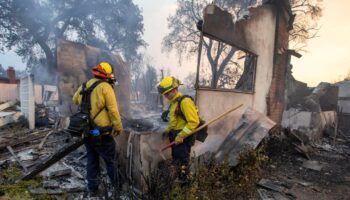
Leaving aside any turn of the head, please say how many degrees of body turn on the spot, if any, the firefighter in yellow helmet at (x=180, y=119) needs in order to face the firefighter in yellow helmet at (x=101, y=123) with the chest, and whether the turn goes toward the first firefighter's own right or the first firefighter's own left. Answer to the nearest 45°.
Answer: approximately 45° to the first firefighter's own right

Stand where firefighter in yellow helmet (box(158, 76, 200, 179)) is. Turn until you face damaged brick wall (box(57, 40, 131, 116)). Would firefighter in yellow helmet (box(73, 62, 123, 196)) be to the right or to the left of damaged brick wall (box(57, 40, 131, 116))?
left

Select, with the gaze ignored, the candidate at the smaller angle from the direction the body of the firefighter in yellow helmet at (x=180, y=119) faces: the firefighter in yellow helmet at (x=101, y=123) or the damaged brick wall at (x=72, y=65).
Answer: the firefighter in yellow helmet

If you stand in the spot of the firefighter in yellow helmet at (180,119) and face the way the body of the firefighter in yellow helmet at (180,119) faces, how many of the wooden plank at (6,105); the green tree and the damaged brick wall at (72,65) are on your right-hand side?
3

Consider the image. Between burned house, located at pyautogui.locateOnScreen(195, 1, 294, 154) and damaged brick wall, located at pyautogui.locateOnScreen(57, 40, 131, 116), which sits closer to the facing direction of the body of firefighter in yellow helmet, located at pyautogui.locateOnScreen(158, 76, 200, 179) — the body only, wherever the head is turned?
the damaged brick wall

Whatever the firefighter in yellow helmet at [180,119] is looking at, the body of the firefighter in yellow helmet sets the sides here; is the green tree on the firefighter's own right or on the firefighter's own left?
on the firefighter's own right

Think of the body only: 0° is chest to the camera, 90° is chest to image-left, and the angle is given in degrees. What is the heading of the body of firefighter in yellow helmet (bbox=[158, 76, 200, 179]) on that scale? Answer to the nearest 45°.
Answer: approximately 45°

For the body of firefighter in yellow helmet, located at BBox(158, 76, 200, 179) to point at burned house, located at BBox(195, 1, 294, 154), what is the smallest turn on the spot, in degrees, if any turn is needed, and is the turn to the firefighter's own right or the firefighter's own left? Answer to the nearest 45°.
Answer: approximately 180°

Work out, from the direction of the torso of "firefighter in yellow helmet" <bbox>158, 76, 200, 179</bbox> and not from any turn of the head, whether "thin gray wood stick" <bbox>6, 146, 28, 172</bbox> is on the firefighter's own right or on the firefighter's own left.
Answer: on the firefighter's own right

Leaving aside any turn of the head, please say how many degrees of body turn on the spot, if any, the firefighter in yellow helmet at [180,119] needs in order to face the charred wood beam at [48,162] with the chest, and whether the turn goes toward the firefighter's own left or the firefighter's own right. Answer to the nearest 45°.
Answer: approximately 45° to the firefighter's own right

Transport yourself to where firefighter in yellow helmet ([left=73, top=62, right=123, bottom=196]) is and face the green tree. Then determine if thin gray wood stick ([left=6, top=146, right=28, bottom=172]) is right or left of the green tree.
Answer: left

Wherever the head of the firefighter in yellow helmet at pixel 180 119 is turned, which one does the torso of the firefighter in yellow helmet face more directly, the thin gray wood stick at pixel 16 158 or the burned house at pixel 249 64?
the thin gray wood stick
